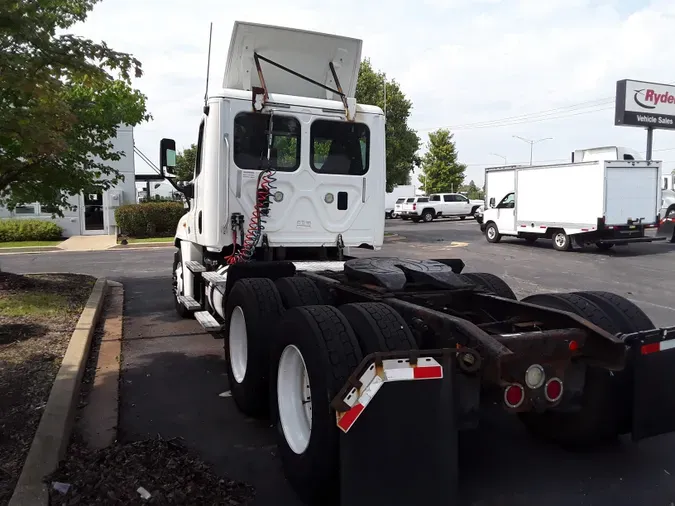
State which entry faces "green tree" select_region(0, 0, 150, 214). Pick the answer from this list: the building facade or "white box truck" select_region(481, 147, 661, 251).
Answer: the building facade

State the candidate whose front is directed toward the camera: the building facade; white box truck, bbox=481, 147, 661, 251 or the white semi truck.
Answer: the building facade

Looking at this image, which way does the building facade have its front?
toward the camera

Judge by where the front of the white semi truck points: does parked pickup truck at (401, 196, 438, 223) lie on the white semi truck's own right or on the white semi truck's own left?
on the white semi truck's own right

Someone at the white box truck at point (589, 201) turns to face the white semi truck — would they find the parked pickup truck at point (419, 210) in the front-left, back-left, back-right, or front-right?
back-right

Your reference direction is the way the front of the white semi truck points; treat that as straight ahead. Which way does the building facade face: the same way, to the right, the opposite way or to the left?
the opposite way

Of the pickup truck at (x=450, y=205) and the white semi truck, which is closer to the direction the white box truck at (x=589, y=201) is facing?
the pickup truck

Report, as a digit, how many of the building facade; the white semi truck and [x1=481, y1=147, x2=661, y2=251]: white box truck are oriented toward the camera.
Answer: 1

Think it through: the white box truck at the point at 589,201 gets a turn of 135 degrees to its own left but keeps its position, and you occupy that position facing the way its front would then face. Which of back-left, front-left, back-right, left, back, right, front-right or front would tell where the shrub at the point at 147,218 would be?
right

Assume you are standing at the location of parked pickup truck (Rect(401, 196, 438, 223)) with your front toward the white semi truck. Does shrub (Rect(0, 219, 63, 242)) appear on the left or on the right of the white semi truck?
right

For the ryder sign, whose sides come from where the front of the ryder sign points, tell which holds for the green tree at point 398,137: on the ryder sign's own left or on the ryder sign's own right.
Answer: on the ryder sign's own right

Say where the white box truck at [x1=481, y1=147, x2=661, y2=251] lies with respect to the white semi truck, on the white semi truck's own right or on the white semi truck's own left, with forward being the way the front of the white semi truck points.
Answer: on the white semi truck's own right

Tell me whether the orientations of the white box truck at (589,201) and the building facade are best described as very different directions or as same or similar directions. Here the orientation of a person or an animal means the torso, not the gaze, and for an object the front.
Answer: very different directions

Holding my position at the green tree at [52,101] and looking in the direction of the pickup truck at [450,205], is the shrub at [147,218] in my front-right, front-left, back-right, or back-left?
front-left

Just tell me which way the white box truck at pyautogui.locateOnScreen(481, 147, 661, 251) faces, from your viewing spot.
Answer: facing away from the viewer and to the left of the viewer

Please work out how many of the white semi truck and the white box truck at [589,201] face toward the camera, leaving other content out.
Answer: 0

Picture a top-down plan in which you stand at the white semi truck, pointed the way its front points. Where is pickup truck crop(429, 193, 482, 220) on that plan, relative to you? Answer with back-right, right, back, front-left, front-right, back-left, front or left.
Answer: front-right

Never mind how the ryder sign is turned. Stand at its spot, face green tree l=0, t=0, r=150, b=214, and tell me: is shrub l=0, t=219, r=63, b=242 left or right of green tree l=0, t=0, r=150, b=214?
right

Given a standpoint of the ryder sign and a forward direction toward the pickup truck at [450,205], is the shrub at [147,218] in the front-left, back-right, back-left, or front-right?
front-left
